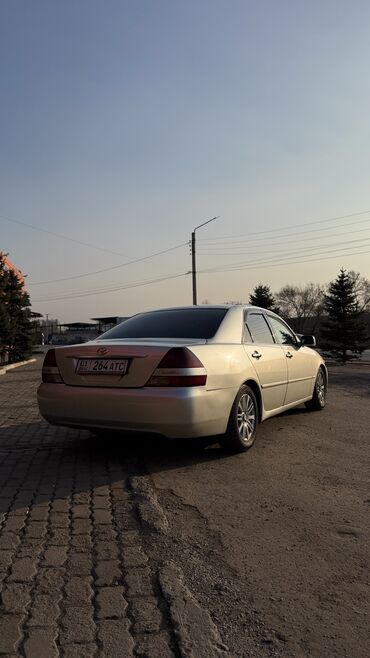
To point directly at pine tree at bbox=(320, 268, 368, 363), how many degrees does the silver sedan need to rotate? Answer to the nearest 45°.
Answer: approximately 45° to its left

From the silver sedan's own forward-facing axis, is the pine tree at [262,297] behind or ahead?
ahead

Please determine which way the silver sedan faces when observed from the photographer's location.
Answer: facing away from the viewer and to the right of the viewer

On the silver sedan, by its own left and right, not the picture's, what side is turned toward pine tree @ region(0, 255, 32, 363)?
left
